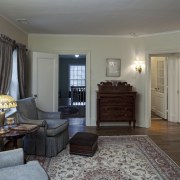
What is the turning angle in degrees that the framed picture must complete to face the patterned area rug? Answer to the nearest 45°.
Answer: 0° — it already faces it

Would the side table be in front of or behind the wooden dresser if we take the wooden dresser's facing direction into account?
in front

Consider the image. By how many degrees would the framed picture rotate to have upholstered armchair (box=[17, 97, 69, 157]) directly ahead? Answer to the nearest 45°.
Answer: approximately 45° to its right

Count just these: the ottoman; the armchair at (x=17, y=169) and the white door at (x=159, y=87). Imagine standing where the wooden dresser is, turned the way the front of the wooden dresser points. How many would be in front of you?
2

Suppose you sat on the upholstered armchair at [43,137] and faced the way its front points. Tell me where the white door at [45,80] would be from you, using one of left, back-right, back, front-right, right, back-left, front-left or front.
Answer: back-left

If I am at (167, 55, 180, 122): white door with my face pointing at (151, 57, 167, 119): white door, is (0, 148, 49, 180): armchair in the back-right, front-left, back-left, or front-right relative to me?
back-left

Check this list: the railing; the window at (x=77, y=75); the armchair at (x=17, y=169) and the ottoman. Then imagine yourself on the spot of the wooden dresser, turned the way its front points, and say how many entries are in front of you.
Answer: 2

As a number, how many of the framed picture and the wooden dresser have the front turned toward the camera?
2

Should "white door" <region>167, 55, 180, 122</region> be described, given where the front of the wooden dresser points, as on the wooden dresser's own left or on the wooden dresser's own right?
on the wooden dresser's own left

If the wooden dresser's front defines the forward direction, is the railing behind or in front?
behind

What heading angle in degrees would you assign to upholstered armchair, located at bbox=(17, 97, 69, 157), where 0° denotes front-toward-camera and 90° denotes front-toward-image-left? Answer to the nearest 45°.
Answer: approximately 315°

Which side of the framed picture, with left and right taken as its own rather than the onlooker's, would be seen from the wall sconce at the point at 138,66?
left

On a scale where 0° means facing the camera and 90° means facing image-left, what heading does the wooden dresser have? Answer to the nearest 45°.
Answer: approximately 0°

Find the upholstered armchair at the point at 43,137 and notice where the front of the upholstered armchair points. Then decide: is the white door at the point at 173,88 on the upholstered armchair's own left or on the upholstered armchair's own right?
on the upholstered armchair's own left
